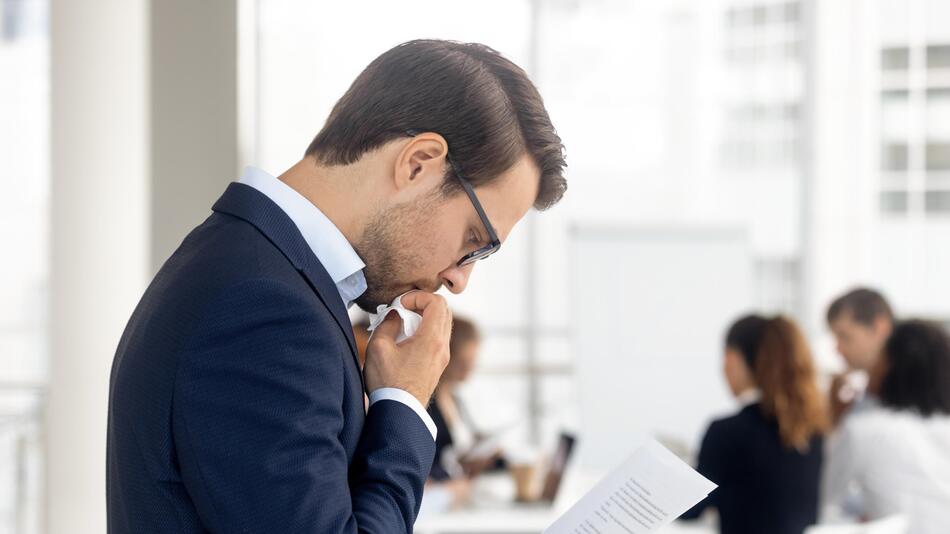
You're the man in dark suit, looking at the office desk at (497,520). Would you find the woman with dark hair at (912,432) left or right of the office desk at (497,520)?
right

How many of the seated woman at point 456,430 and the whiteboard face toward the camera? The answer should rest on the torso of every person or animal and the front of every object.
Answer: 1

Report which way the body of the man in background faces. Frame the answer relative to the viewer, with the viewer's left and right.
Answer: facing the viewer and to the left of the viewer

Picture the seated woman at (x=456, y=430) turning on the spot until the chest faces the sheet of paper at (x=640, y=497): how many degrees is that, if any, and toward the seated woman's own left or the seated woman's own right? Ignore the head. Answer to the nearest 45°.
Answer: approximately 90° to the seated woman's own right

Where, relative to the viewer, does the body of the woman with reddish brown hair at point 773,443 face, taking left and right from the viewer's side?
facing away from the viewer and to the left of the viewer

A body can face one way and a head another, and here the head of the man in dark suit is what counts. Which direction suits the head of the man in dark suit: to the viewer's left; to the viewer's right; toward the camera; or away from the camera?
to the viewer's right

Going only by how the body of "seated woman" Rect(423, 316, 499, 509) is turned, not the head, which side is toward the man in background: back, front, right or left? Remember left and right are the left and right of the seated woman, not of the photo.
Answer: front

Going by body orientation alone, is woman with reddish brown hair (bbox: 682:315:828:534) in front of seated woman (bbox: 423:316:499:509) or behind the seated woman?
in front

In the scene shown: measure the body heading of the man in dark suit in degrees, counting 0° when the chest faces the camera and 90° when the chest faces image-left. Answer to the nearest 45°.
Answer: approximately 270°

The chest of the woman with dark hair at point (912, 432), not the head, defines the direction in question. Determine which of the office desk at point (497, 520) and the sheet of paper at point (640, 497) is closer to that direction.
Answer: the office desk

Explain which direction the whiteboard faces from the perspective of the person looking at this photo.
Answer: facing the viewer

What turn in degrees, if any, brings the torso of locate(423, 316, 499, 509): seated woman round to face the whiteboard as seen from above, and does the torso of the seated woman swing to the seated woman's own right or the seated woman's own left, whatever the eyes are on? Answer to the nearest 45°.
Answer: approximately 45° to the seated woman's own left

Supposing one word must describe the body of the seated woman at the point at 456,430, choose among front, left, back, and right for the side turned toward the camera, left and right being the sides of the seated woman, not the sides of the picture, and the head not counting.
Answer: right

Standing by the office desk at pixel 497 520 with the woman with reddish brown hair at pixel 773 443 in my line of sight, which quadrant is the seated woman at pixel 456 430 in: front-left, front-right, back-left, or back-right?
back-left

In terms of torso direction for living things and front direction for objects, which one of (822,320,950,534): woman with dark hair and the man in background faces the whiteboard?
the woman with dark hair

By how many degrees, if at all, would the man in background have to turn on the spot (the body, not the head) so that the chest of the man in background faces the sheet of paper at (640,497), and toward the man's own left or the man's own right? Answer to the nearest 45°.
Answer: approximately 45° to the man's own left

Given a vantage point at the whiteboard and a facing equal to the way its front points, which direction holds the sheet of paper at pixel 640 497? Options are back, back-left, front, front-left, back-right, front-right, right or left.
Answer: front
